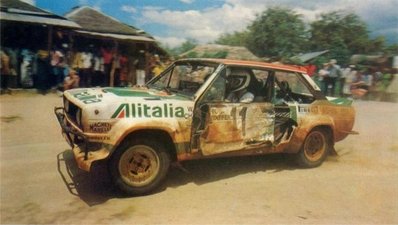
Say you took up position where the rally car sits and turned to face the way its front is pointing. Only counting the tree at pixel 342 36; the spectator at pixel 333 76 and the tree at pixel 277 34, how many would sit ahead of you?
0

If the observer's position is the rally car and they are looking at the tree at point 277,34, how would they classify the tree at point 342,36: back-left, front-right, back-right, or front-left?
front-right

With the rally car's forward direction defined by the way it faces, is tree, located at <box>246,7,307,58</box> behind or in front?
behind

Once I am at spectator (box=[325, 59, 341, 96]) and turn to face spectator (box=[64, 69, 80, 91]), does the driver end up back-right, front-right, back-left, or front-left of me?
front-left

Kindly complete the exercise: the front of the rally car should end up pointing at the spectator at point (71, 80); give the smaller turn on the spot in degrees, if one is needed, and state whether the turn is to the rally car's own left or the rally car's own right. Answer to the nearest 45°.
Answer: approximately 90° to the rally car's own right

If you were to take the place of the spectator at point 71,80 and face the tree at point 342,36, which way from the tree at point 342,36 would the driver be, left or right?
right

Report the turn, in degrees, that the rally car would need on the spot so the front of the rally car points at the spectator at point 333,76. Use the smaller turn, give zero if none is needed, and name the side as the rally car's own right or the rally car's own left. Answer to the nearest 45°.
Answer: approximately 180°

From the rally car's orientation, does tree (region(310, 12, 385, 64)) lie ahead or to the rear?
to the rear

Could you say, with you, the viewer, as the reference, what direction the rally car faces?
facing the viewer and to the left of the viewer
